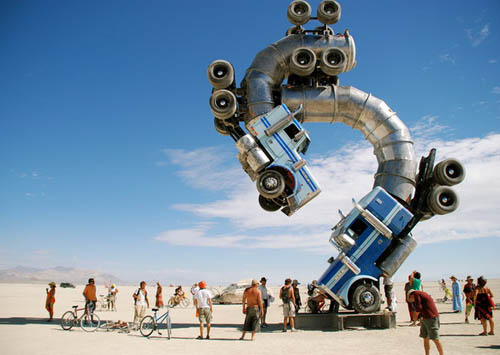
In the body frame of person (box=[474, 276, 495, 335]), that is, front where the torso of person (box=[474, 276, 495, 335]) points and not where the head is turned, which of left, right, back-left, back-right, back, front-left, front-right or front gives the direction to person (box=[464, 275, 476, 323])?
front-right

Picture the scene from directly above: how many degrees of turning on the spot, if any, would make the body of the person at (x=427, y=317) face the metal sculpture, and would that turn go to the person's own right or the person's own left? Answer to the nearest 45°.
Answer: approximately 45° to the person's own right

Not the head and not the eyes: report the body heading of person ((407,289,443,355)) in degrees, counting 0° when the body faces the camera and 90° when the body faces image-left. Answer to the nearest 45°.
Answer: approximately 90°

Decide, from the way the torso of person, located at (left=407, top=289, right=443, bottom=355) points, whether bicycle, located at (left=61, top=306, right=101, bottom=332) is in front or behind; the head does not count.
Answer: in front

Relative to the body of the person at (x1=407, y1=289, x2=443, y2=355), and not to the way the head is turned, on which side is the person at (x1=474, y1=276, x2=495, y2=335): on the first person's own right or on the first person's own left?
on the first person's own right
